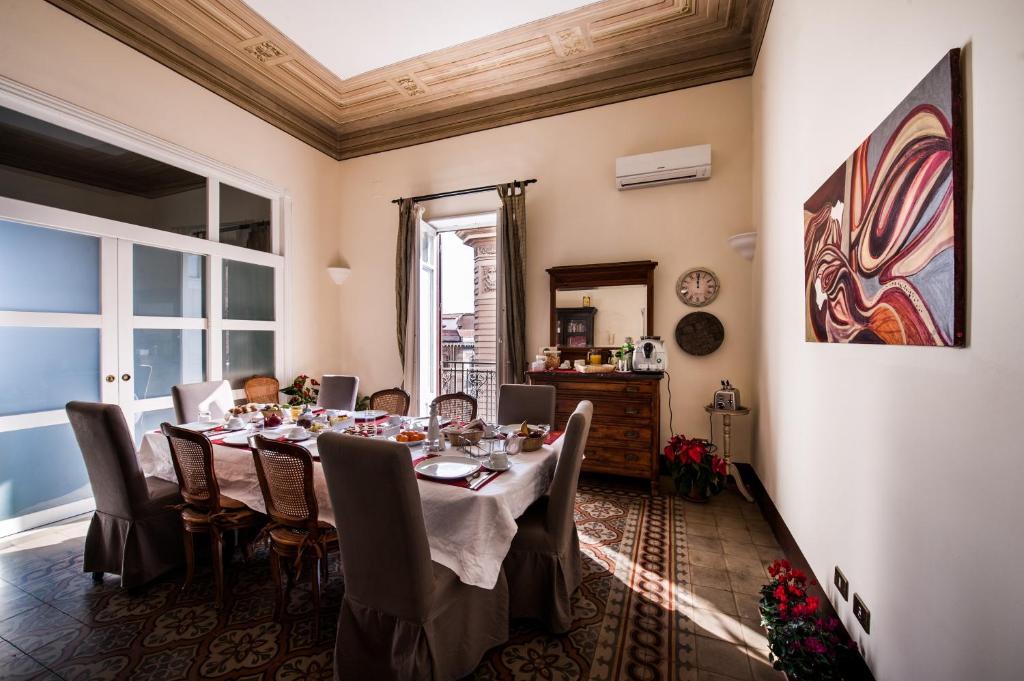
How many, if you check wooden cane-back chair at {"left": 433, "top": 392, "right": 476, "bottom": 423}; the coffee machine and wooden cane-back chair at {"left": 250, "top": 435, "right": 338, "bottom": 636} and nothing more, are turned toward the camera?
2

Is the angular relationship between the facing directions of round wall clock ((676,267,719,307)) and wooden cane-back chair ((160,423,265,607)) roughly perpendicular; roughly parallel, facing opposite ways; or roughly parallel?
roughly parallel, facing opposite ways

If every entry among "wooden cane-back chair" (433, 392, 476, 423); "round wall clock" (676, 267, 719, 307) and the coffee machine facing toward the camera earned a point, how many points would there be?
3

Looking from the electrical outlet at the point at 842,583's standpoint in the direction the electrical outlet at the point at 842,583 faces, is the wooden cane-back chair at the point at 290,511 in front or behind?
in front

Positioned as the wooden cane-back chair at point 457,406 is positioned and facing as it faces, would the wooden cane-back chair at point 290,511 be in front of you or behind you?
in front

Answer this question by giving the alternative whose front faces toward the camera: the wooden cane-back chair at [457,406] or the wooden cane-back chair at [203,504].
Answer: the wooden cane-back chair at [457,406]

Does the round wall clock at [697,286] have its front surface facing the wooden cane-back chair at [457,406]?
no

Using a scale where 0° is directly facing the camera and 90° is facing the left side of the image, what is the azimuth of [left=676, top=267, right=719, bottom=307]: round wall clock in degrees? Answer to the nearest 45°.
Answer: approximately 0°

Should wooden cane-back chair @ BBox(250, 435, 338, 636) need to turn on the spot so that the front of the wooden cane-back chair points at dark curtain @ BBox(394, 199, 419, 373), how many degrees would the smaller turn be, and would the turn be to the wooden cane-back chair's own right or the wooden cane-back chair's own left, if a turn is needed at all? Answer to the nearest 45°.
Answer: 0° — it already faces it

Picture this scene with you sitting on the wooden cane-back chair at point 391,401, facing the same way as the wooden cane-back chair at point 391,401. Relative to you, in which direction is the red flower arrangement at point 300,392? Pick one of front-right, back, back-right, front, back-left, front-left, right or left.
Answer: right

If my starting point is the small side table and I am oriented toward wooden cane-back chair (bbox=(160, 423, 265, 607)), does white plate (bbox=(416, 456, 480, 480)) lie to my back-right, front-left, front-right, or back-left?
front-left

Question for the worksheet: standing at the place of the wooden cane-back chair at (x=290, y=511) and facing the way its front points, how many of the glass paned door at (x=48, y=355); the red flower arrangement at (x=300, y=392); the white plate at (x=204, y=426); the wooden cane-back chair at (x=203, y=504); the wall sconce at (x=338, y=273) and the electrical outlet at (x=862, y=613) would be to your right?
1

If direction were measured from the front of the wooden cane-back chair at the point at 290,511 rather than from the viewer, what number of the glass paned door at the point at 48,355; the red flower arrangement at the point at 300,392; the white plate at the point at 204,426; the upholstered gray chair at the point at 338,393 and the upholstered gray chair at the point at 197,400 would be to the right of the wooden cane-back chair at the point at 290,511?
0

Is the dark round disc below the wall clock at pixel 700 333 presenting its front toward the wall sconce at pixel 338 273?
no

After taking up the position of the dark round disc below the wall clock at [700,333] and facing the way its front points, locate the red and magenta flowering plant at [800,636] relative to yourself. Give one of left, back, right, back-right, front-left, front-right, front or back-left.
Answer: front

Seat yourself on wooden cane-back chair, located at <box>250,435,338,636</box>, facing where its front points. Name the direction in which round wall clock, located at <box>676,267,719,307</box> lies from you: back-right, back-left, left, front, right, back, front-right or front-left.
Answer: front-right

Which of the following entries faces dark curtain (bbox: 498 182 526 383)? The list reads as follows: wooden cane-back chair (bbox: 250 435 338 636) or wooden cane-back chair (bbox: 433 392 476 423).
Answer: wooden cane-back chair (bbox: 250 435 338 636)

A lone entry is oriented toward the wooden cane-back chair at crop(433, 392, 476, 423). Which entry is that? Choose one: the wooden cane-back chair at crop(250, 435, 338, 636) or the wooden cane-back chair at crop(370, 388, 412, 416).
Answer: the wooden cane-back chair at crop(250, 435, 338, 636)

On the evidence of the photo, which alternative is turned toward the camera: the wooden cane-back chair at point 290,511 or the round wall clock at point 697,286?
the round wall clock

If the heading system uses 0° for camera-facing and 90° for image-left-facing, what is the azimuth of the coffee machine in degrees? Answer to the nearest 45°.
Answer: approximately 0°

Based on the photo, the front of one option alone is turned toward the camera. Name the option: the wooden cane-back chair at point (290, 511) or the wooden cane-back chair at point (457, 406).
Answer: the wooden cane-back chair at point (457, 406)
